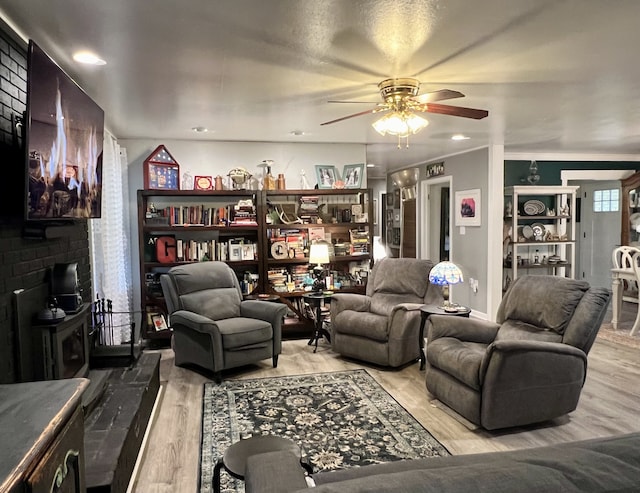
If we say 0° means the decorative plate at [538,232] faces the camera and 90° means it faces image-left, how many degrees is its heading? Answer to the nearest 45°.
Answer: approximately 0°

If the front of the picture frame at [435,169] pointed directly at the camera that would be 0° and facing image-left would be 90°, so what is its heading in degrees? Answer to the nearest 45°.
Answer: approximately 45°

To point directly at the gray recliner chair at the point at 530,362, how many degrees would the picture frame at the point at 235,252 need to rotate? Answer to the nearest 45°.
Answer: approximately 45° to its left

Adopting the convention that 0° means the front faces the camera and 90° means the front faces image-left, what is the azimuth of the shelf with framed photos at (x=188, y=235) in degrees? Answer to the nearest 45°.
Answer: approximately 0°

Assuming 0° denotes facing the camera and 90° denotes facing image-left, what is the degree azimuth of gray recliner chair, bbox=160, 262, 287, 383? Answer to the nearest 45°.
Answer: approximately 315°

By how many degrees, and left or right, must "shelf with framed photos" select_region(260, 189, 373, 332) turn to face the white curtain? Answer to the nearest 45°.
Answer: approximately 45° to its right

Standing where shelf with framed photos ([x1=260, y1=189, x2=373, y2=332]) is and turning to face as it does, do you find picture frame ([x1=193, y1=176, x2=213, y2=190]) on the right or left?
on its right

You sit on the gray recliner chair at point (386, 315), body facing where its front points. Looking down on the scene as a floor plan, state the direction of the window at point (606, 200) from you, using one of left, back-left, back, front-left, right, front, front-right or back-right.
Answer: back
